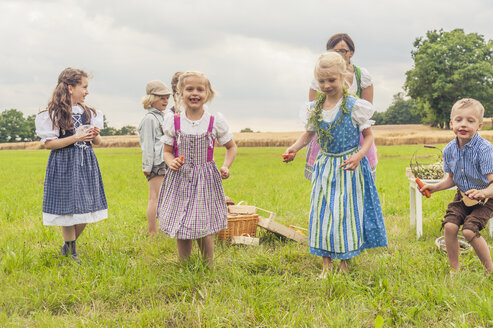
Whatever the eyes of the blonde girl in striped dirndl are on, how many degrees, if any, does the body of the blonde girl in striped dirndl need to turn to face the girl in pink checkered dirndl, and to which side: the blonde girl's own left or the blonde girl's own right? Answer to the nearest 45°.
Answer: approximately 45° to the blonde girl's own right

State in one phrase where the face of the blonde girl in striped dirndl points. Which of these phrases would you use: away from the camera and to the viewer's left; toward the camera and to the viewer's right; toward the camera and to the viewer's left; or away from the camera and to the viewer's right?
toward the camera and to the viewer's left

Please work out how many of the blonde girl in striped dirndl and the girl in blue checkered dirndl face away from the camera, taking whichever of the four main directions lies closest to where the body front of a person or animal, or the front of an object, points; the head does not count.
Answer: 0

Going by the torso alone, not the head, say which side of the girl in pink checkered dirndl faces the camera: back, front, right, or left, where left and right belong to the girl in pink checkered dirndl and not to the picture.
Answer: front

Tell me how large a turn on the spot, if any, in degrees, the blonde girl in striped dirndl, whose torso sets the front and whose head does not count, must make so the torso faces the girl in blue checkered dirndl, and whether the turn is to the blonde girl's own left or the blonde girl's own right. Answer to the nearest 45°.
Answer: approximately 45° to the blonde girl's own right

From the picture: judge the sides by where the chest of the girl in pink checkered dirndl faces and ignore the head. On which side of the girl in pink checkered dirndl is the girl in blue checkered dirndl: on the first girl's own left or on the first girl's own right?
on the first girl's own right

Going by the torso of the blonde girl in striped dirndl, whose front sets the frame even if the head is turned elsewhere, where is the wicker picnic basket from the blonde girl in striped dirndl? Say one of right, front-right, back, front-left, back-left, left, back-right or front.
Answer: right

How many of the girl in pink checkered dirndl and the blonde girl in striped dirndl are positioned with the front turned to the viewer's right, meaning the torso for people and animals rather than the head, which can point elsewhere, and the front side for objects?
0

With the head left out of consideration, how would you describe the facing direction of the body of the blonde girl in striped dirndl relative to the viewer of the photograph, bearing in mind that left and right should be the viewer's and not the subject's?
facing the viewer and to the left of the viewer

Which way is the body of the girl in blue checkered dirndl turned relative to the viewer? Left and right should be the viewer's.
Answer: facing the viewer and to the right of the viewer

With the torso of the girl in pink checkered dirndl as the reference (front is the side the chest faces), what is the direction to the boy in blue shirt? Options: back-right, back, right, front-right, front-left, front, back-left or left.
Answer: left

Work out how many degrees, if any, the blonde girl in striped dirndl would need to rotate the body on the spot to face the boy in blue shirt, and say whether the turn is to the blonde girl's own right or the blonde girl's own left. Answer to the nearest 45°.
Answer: approximately 135° to the blonde girl's own left
